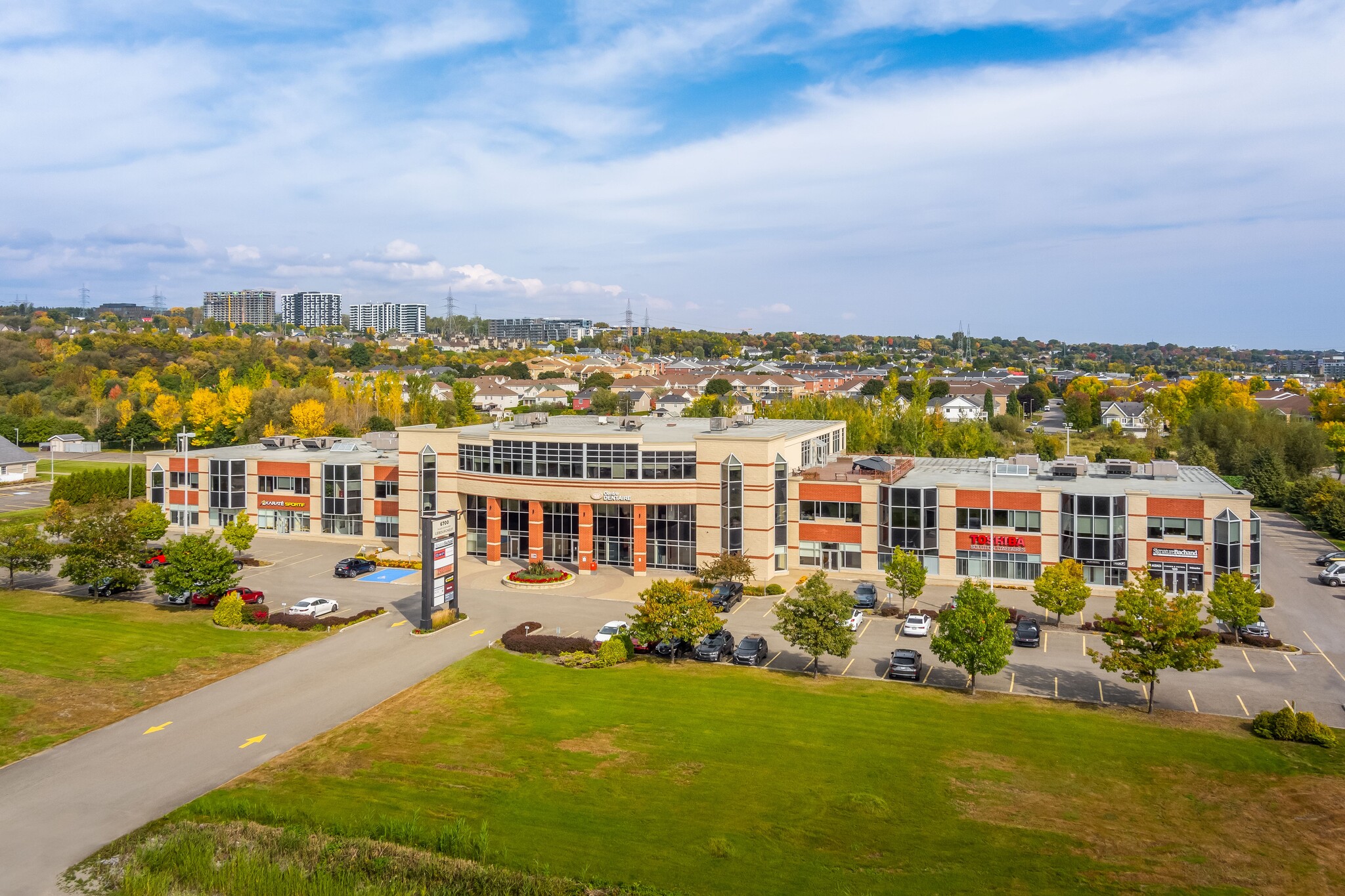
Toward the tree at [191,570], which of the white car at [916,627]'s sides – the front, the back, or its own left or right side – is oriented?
left

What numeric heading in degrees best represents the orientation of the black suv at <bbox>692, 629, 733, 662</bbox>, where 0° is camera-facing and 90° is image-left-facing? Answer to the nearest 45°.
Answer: approximately 45°

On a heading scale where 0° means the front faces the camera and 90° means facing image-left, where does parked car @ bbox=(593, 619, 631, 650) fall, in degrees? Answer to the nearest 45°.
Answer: approximately 45°

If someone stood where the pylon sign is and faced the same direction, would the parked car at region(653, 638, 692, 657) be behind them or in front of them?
in front

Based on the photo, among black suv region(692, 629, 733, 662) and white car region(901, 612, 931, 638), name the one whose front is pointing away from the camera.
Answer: the white car

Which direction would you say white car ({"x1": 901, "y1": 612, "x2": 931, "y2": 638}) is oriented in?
away from the camera

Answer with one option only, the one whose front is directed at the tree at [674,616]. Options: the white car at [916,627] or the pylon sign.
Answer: the pylon sign

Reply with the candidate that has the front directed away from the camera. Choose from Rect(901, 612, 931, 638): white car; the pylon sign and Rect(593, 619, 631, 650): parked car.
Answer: the white car
